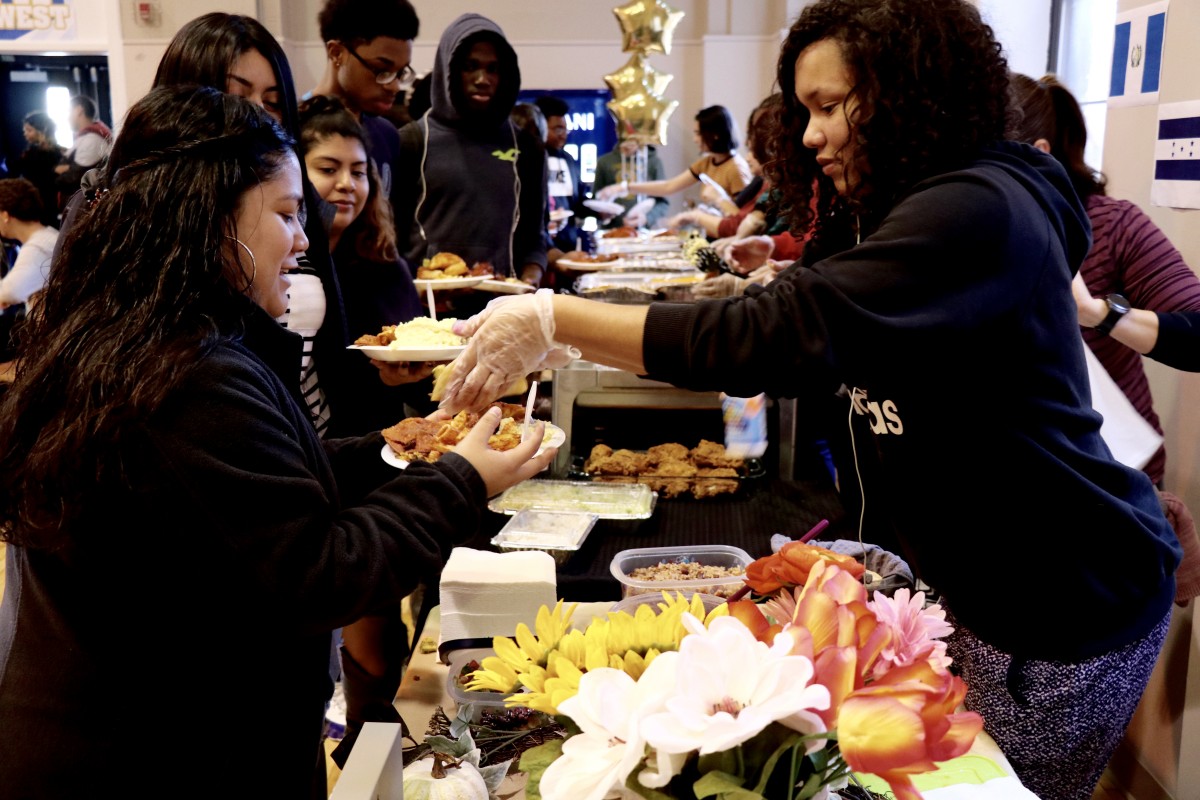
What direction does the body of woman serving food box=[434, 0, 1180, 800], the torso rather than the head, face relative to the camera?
to the viewer's left

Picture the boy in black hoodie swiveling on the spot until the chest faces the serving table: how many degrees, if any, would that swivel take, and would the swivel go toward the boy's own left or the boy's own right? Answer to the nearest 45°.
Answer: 0° — they already face it

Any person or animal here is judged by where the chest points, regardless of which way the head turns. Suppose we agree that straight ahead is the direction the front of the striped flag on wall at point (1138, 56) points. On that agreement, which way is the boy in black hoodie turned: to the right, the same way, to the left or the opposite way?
to the left

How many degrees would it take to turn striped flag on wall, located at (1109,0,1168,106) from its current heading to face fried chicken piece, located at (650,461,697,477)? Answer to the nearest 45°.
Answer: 0° — it already faces it

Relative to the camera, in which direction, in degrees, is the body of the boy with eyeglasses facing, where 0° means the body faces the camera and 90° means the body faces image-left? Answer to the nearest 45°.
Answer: approximately 315°

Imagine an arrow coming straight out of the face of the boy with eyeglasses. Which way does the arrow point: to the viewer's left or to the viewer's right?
to the viewer's right

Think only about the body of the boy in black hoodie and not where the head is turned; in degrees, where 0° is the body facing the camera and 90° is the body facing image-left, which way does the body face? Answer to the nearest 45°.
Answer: approximately 0°

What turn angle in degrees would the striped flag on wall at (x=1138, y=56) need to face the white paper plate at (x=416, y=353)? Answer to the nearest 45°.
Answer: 0° — it already faces it

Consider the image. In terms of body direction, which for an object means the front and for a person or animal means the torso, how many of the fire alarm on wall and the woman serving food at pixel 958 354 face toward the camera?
1

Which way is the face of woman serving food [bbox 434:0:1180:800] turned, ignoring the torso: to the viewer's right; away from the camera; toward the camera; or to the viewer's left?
to the viewer's left
